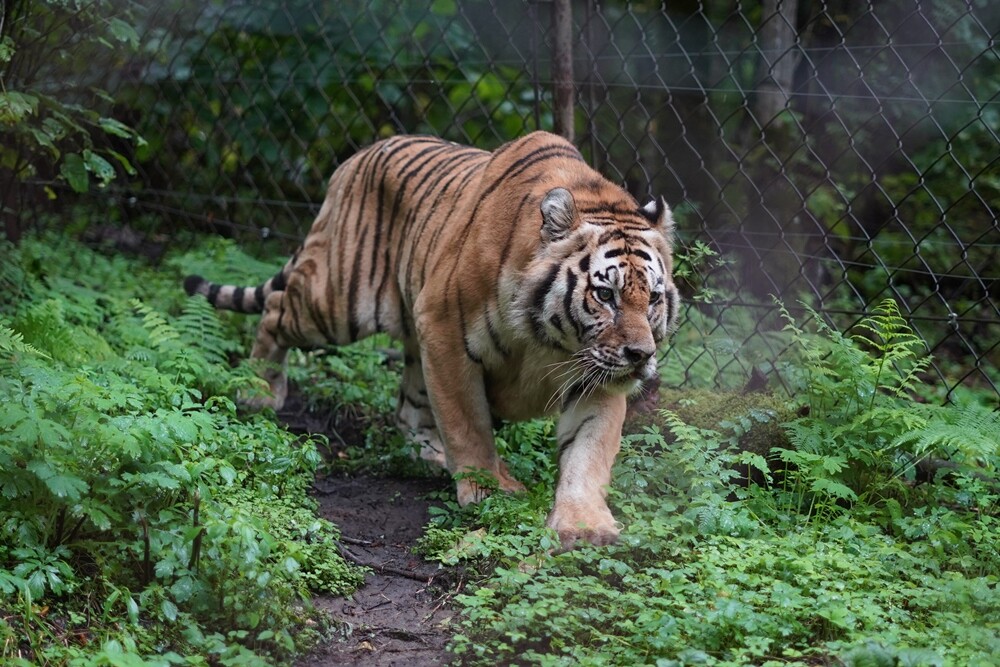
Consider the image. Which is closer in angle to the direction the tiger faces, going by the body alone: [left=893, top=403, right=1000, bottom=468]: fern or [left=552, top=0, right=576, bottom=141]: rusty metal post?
the fern

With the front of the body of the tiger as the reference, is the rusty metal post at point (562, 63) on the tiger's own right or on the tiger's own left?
on the tiger's own left

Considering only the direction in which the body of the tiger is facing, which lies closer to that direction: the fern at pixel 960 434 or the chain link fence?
the fern

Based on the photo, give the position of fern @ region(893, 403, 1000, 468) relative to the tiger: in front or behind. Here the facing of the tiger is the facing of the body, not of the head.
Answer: in front

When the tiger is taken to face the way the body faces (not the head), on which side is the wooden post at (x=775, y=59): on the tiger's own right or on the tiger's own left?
on the tiger's own left

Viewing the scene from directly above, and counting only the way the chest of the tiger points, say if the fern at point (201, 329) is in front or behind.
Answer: behind
